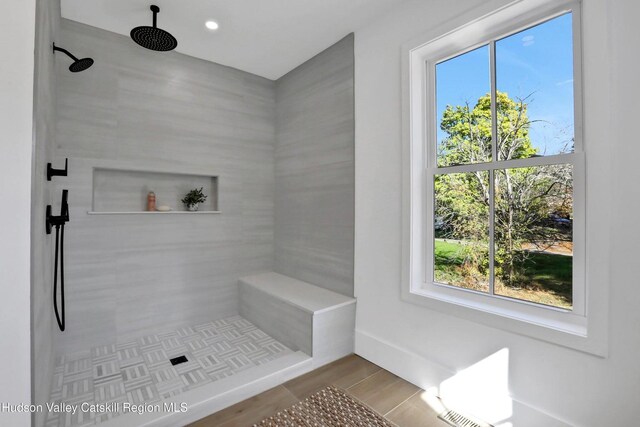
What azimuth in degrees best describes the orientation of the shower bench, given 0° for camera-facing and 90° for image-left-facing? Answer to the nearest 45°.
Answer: approximately 45°

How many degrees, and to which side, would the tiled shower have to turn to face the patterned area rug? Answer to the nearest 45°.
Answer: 0° — it already faces it

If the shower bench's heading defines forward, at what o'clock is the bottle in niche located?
The bottle in niche is roughly at 2 o'clock from the shower bench.

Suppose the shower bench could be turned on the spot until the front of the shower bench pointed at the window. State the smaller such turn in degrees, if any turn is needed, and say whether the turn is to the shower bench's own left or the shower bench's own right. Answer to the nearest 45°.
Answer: approximately 90° to the shower bench's own left

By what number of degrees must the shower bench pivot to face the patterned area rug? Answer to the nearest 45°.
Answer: approximately 45° to its left

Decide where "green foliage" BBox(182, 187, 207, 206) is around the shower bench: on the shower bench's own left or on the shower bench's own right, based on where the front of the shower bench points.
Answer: on the shower bench's own right

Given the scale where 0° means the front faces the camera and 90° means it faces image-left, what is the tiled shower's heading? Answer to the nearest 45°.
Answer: approximately 315°
